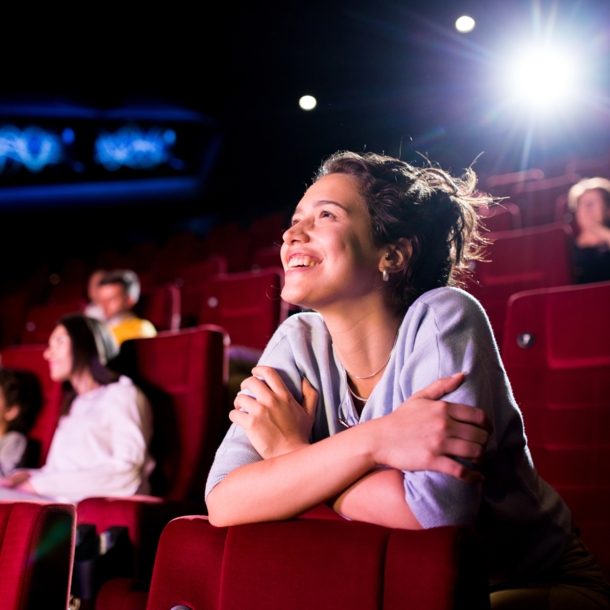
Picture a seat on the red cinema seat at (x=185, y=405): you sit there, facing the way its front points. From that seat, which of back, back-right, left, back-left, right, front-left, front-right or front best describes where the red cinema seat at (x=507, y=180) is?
back

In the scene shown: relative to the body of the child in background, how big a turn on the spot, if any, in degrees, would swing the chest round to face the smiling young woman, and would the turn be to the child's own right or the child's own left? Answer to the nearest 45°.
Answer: approximately 90° to the child's own left

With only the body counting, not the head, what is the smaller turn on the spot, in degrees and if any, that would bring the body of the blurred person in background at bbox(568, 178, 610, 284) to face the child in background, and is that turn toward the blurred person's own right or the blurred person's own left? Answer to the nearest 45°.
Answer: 0° — they already face them

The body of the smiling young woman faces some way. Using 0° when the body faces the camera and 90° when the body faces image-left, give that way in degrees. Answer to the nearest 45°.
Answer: approximately 45°

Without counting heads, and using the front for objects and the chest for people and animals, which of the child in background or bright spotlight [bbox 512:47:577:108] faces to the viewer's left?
the child in background

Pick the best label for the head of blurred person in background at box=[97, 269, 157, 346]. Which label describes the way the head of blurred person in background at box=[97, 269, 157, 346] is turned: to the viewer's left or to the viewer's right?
to the viewer's left
